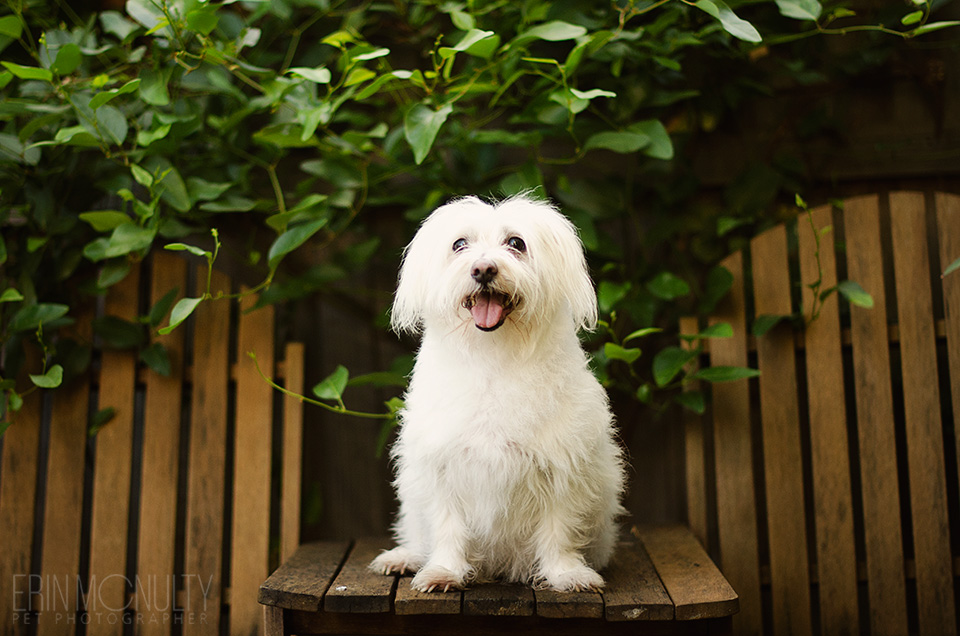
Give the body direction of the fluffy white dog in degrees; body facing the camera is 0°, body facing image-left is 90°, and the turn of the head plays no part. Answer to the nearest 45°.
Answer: approximately 0°

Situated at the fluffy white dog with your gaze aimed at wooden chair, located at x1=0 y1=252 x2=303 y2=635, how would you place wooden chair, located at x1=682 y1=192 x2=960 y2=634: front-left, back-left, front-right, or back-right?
back-right

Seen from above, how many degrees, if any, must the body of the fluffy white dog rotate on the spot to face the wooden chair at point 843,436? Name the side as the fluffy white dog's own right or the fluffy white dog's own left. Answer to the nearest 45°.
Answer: approximately 135° to the fluffy white dog's own left

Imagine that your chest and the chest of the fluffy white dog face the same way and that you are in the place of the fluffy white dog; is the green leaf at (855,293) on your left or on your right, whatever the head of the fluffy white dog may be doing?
on your left

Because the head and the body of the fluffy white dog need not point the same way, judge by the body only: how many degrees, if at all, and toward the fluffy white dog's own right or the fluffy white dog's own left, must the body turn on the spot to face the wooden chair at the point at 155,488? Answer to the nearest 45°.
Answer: approximately 135° to the fluffy white dog's own right
